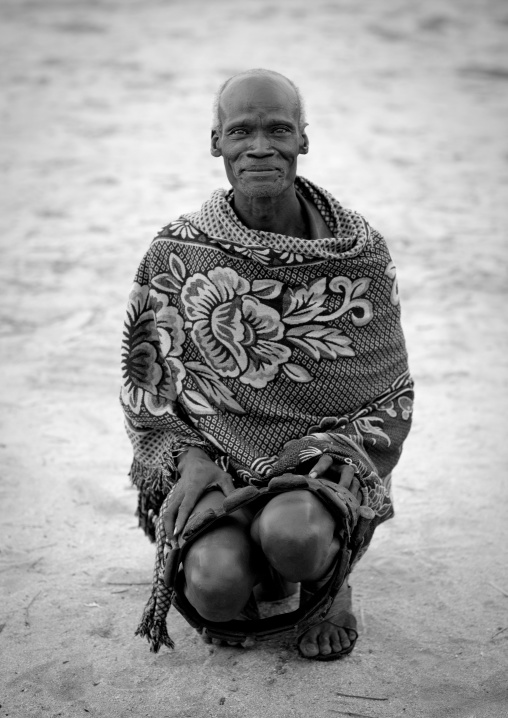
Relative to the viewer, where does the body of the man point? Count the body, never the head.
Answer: toward the camera

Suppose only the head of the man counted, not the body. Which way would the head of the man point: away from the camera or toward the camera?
toward the camera
